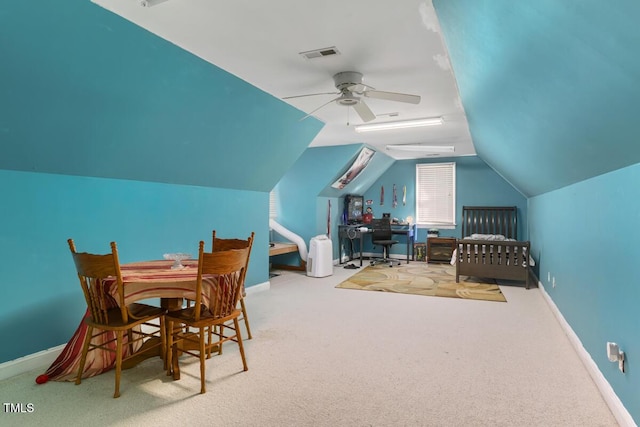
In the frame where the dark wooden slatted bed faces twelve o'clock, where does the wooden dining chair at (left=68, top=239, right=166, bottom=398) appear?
The wooden dining chair is roughly at 1 o'clock from the dark wooden slatted bed.

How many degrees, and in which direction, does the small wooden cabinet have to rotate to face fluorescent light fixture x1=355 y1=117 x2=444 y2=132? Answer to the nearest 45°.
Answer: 0° — it already faces it

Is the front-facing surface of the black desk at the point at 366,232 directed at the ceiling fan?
yes

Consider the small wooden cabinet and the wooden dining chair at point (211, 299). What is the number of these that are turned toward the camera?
1

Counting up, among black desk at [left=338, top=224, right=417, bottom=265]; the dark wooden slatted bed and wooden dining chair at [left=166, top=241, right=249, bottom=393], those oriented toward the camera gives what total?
2

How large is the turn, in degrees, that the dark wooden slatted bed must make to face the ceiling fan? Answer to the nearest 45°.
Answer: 0° — it already faces it

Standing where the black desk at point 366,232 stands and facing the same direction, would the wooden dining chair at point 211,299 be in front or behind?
in front

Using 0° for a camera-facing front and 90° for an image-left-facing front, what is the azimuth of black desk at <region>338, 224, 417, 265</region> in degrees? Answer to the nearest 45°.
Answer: approximately 0°

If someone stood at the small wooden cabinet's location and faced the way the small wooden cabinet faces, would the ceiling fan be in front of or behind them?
in front

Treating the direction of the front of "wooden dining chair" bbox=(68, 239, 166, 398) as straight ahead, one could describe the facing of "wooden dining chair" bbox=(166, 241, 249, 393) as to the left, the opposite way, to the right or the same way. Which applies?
to the left
